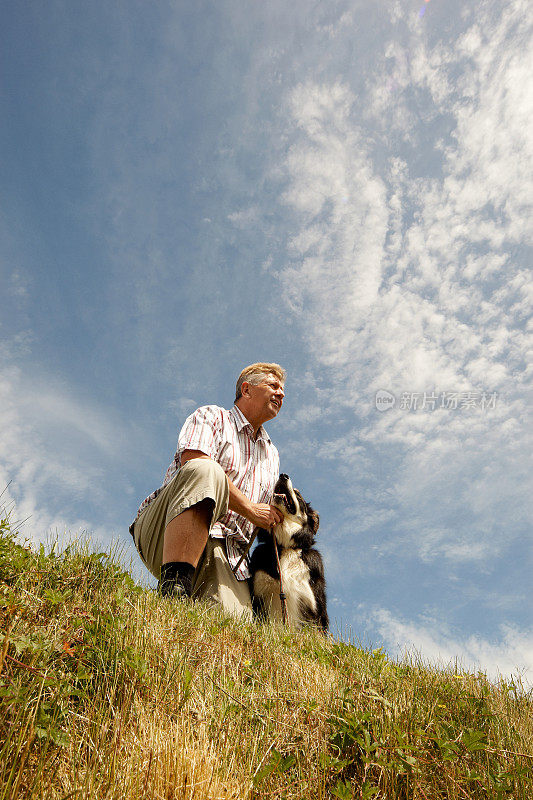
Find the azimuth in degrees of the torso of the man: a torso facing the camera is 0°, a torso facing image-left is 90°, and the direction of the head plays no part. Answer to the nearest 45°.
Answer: approximately 315°

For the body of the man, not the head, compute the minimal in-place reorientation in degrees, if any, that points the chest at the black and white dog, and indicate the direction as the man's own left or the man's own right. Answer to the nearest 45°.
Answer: approximately 90° to the man's own left
